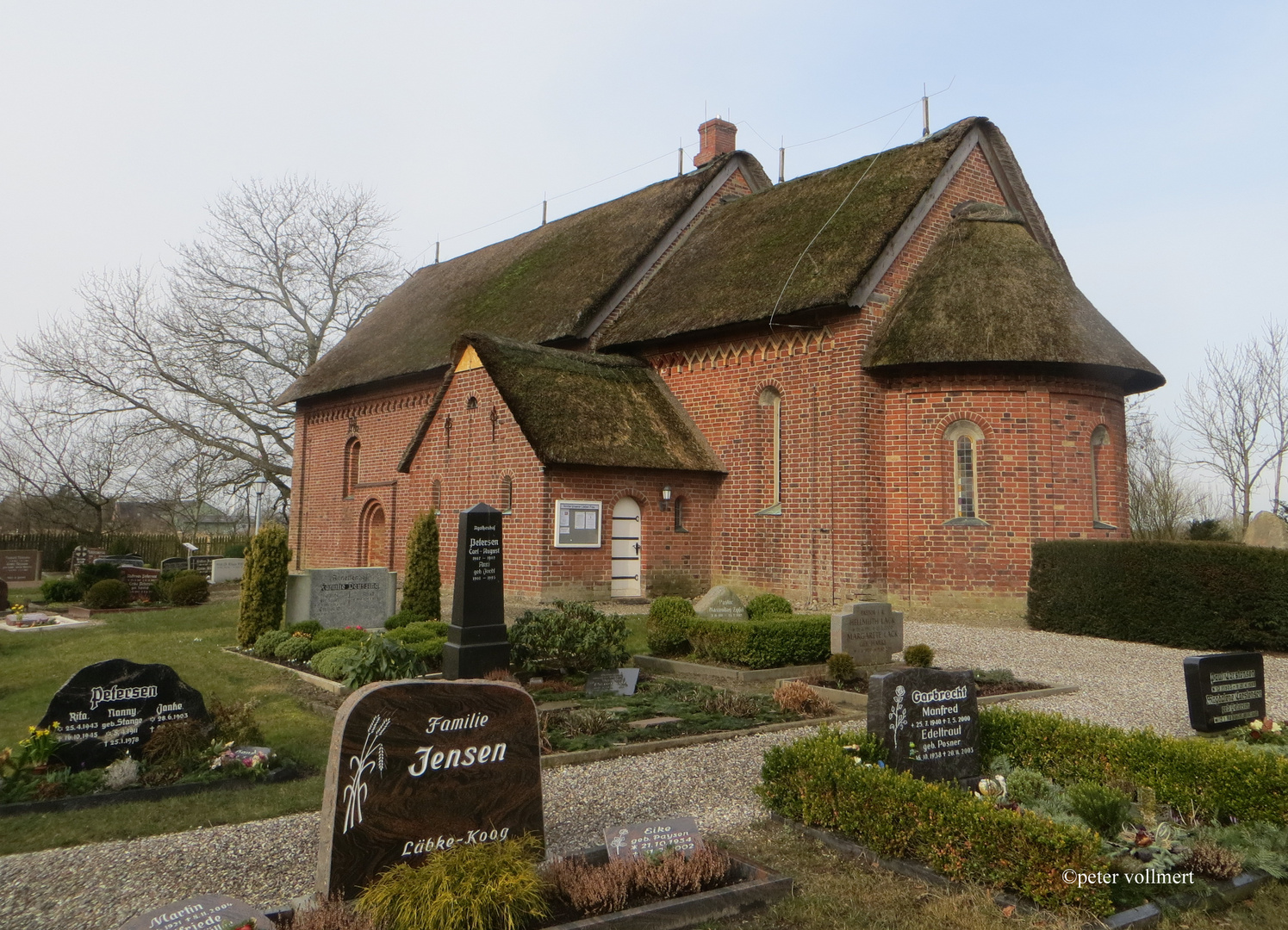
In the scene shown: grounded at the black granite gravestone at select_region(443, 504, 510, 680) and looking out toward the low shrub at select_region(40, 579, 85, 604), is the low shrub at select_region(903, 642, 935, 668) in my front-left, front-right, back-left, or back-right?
back-right

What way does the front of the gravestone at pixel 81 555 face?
toward the camera

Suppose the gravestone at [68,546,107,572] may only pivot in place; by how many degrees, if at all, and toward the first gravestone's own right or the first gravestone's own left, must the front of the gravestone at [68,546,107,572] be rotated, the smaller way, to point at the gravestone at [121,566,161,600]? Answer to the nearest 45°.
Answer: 0° — it already faces it

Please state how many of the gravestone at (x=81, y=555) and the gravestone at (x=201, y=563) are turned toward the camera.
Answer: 2

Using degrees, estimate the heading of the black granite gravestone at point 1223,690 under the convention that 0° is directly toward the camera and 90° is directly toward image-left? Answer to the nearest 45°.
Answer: approximately 315°

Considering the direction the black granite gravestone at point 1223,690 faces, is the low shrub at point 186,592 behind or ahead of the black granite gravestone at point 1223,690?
behind

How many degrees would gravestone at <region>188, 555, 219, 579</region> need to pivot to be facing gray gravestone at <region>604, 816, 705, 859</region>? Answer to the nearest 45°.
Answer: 0° — it already faces it

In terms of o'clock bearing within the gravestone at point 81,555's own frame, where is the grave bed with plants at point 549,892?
The grave bed with plants is roughly at 12 o'clock from the gravestone.

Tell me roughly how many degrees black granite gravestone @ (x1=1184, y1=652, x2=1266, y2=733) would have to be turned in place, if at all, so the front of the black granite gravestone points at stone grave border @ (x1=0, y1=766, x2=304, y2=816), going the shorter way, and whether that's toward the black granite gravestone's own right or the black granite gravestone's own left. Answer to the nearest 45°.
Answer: approximately 90° to the black granite gravestone's own right

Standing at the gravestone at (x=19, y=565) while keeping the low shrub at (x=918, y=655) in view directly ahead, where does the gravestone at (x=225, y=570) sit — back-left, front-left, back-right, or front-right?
front-left

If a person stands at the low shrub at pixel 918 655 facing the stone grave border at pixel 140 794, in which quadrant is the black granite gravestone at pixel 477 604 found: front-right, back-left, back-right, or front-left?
front-right

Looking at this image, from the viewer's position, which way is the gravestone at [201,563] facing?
facing the viewer

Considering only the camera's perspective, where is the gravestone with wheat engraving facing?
facing the viewer and to the right of the viewer
